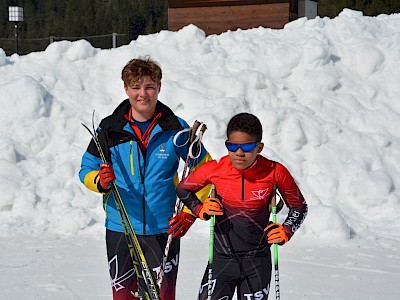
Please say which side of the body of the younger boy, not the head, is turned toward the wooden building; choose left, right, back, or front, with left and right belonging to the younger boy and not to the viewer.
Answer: back

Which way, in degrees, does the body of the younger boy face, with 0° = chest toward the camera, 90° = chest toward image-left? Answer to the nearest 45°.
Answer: approximately 0°

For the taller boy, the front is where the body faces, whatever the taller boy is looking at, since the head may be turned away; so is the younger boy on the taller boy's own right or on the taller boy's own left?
on the taller boy's own left

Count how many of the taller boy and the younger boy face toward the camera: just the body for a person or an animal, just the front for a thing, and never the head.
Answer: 2

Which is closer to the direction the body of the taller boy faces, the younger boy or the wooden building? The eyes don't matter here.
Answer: the younger boy

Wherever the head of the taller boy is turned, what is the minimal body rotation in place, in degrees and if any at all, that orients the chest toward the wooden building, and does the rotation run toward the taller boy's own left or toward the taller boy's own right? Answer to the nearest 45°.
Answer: approximately 180°

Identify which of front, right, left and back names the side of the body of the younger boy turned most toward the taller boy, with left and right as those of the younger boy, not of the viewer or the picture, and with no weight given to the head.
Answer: right
